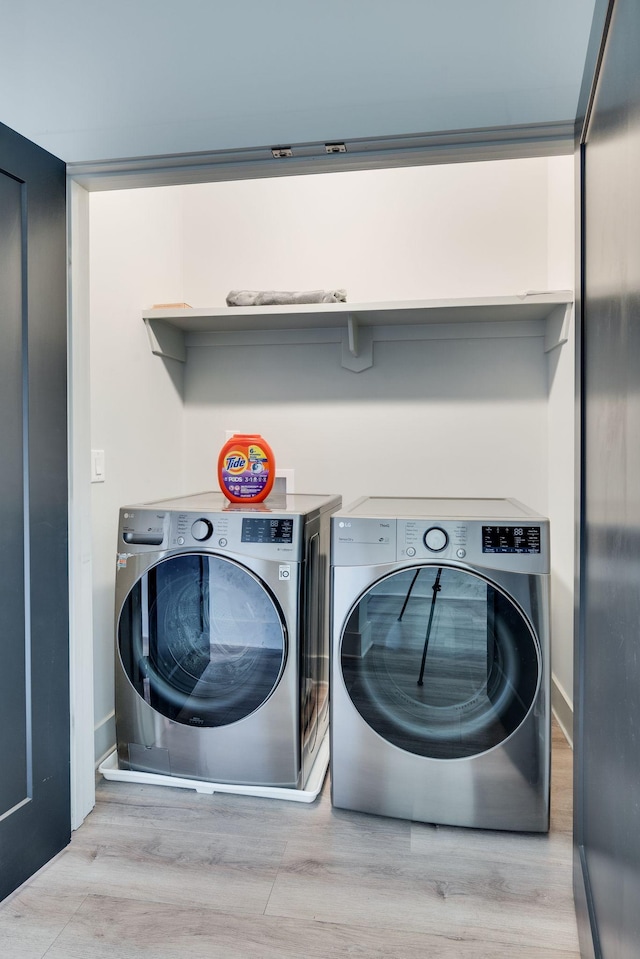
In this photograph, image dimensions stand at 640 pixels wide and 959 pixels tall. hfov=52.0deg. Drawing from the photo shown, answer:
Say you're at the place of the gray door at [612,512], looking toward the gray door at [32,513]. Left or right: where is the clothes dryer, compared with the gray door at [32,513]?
right

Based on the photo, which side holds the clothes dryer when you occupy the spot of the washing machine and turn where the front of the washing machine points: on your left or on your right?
on your left

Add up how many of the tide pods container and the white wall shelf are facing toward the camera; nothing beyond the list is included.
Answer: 2

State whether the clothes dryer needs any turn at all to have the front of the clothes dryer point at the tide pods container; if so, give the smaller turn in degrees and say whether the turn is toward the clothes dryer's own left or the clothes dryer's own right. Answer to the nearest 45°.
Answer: approximately 135° to the clothes dryer's own right

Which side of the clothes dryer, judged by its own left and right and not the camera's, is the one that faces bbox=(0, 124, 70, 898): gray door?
right

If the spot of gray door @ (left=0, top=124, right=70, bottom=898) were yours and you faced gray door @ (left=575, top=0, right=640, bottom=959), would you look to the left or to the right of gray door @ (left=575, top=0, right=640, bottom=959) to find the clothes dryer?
left

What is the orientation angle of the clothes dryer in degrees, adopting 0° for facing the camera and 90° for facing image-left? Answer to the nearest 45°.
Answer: approximately 0°
